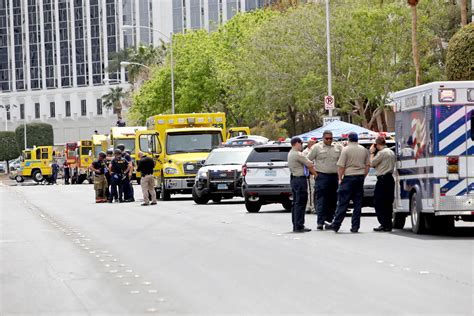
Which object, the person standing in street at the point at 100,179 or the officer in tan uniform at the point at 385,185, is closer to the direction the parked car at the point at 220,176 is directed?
the officer in tan uniform

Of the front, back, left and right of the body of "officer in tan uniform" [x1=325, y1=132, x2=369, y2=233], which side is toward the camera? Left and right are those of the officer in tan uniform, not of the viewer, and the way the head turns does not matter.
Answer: back

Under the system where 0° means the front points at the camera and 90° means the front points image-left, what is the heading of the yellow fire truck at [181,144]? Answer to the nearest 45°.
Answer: approximately 0°

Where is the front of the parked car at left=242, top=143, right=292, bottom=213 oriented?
away from the camera
